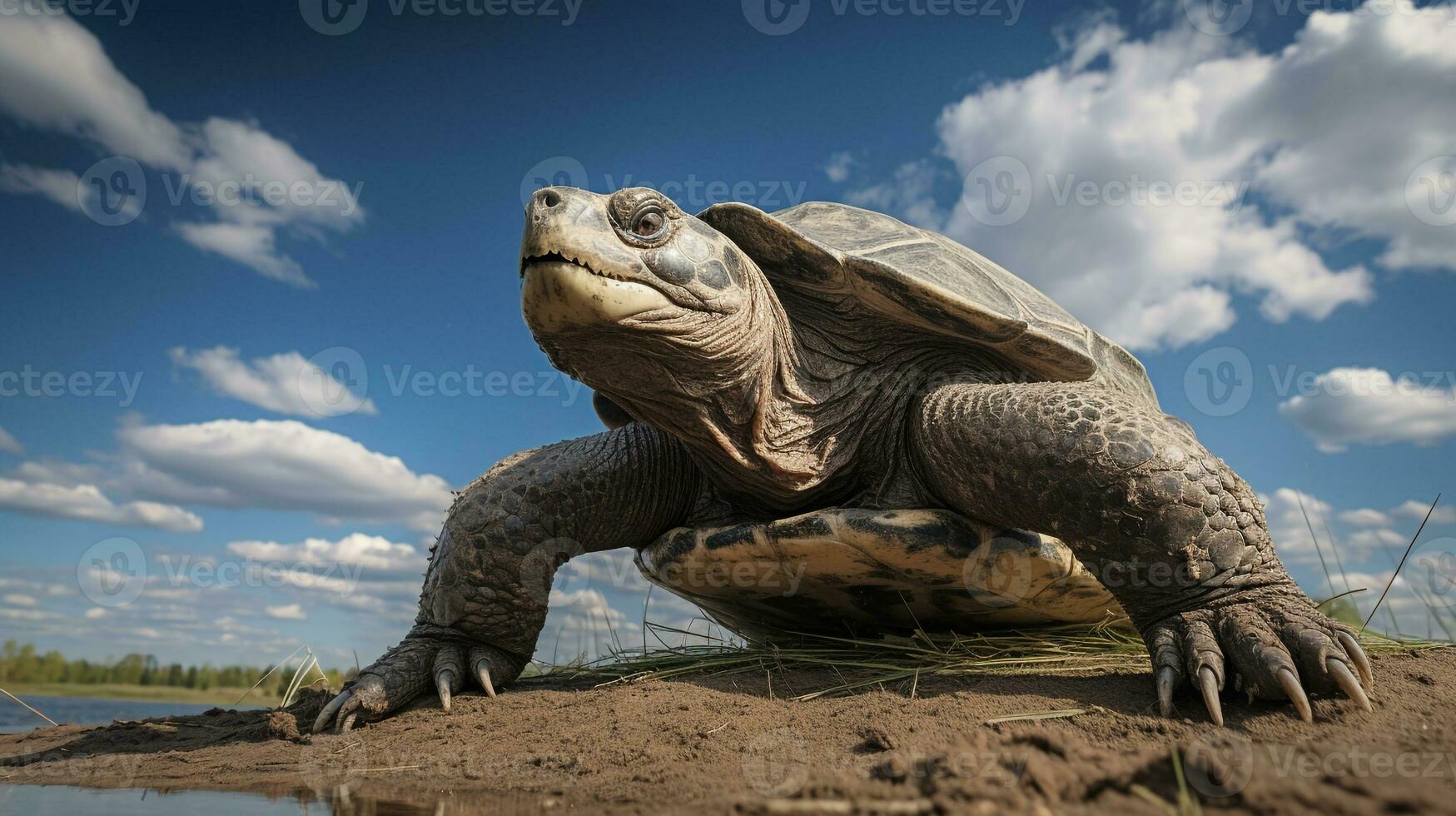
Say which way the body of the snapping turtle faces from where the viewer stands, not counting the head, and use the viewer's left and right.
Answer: facing the viewer and to the left of the viewer
